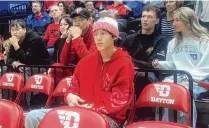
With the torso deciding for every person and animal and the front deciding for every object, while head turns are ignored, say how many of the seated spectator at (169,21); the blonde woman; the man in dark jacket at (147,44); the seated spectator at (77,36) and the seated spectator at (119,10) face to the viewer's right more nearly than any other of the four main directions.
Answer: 0

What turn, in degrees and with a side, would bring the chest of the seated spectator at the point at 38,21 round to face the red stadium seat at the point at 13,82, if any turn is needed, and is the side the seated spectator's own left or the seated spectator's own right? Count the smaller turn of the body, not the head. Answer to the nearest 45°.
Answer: approximately 45° to the seated spectator's own left

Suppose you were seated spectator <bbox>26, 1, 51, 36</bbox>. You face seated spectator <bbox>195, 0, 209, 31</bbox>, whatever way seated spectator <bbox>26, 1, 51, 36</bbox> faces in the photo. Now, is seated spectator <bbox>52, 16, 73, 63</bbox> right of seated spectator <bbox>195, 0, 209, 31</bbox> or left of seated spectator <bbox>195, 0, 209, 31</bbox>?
right

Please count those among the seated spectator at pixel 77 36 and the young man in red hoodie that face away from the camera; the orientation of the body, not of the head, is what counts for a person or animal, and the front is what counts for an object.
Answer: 0

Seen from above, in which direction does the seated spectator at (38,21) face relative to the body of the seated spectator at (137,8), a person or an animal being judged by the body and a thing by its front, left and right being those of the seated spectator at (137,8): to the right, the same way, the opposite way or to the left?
the same way

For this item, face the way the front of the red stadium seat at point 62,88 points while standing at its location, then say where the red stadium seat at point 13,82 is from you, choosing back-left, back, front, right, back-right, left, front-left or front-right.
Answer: right

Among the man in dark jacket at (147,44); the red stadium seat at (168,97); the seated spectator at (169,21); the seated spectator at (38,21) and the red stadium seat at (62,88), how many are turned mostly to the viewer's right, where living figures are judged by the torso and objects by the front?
0

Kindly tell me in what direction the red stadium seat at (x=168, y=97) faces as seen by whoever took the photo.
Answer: facing the viewer and to the left of the viewer

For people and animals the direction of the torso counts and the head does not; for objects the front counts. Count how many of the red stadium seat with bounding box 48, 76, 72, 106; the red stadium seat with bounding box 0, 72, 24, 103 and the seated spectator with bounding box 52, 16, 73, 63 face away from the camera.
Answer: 0

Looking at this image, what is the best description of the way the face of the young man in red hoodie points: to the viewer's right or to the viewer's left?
to the viewer's left

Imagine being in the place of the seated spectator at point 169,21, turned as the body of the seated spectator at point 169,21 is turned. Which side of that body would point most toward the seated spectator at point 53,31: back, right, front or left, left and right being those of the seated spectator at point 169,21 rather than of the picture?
right

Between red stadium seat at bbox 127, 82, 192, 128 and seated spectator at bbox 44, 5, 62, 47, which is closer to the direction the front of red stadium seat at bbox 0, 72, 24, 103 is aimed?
the red stadium seat

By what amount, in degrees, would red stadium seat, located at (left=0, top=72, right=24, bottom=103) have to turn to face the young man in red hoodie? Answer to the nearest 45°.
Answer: approximately 90° to its left

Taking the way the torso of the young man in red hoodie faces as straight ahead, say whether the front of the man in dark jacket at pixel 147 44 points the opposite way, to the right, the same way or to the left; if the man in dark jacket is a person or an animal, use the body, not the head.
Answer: the same way

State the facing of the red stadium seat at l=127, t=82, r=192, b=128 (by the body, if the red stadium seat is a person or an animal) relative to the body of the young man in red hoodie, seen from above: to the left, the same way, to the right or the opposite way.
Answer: the same way

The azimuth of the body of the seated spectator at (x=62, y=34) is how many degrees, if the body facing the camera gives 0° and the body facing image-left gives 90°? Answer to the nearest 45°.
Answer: approximately 45°

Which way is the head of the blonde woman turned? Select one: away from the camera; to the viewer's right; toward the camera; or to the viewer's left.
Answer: to the viewer's left

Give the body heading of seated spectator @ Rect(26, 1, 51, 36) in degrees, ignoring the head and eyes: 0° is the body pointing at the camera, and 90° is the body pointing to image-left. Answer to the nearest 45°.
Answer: approximately 45°

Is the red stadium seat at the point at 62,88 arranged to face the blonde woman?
no

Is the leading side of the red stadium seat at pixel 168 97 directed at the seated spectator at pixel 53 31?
no
